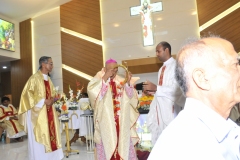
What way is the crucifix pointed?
toward the camera

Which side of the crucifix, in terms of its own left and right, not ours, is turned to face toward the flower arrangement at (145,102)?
front

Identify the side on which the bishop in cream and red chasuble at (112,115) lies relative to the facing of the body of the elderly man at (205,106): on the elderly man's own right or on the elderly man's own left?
on the elderly man's own left

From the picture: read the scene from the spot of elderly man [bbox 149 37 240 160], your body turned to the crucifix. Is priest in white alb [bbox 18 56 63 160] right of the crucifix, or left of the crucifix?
left

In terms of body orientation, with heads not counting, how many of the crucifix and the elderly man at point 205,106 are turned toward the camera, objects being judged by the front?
1

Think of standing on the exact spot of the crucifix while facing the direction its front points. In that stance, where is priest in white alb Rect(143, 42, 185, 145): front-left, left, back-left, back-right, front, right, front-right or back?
front

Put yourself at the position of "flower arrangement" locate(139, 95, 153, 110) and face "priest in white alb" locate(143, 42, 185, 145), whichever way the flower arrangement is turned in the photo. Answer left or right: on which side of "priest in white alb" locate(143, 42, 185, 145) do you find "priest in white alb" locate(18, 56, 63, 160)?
right

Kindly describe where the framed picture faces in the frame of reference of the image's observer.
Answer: facing the viewer and to the right of the viewer
